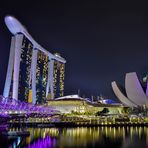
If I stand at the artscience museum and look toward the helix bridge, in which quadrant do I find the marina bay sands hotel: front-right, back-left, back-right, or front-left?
front-right

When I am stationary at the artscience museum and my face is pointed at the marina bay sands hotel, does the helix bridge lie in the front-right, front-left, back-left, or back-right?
front-left

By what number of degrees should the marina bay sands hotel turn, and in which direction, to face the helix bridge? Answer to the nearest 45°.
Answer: approximately 45° to its right

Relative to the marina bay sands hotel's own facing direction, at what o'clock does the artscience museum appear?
The artscience museum is roughly at 11 o'clock from the marina bay sands hotel.

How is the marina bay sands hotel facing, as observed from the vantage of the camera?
facing the viewer and to the right of the viewer

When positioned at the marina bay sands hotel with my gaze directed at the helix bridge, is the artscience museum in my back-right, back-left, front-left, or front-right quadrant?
front-left
